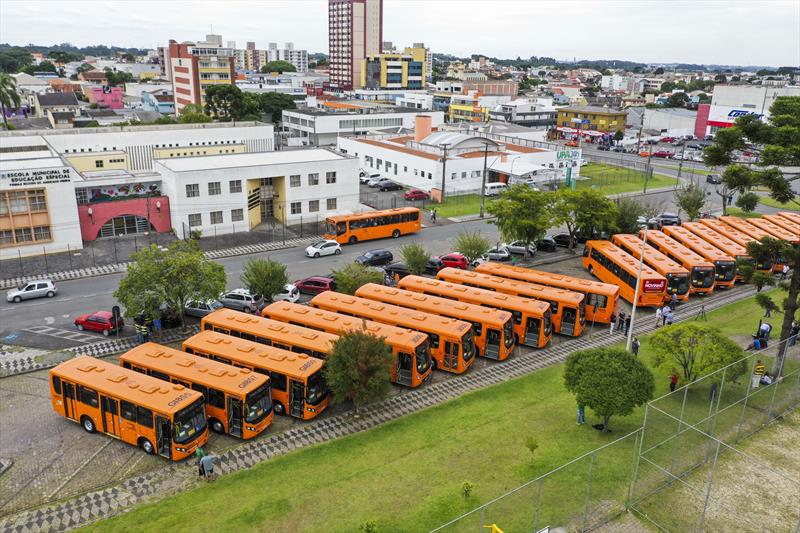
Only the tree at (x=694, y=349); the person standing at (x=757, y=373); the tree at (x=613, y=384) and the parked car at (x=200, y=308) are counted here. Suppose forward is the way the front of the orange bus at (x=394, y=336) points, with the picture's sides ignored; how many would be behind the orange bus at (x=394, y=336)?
1

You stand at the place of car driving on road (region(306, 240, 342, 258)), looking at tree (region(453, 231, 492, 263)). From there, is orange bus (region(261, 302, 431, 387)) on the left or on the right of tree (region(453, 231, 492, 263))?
right

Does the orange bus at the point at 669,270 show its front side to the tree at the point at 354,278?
no

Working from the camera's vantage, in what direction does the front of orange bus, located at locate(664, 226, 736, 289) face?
facing the viewer and to the right of the viewer

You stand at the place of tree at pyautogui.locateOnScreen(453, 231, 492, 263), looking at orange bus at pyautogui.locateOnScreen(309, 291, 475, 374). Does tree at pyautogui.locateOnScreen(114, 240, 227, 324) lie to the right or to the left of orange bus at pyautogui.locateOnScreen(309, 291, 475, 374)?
right

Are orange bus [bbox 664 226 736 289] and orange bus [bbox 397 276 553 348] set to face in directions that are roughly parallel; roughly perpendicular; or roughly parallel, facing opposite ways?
roughly parallel

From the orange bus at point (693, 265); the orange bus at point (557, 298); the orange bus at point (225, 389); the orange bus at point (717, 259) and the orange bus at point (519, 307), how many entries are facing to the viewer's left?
0

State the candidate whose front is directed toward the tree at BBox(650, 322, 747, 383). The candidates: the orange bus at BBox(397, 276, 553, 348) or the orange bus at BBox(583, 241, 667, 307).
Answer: the orange bus at BBox(397, 276, 553, 348)

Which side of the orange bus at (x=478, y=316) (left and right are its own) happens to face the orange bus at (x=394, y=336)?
right

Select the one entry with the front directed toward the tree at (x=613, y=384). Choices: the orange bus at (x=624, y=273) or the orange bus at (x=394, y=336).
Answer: the orange bus at (x=394, y=336)

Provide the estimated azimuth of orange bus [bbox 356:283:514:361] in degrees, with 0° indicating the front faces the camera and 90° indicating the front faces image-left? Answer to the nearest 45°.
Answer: approximately 315°

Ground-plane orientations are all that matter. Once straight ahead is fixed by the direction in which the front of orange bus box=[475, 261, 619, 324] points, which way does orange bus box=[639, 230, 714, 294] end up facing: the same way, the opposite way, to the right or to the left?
the same way

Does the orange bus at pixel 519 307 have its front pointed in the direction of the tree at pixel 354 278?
no

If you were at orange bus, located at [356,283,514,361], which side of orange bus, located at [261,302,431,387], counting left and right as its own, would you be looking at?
left

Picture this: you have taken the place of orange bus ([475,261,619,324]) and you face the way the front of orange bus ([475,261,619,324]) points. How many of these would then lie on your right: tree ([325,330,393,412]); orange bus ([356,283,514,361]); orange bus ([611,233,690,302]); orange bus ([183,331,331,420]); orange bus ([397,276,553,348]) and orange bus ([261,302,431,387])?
5

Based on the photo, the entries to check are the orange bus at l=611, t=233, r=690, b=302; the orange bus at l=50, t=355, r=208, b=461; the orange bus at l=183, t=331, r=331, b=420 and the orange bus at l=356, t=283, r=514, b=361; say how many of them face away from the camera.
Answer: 0

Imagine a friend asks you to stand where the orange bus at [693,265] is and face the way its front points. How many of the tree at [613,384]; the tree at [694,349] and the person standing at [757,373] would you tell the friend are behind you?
0
